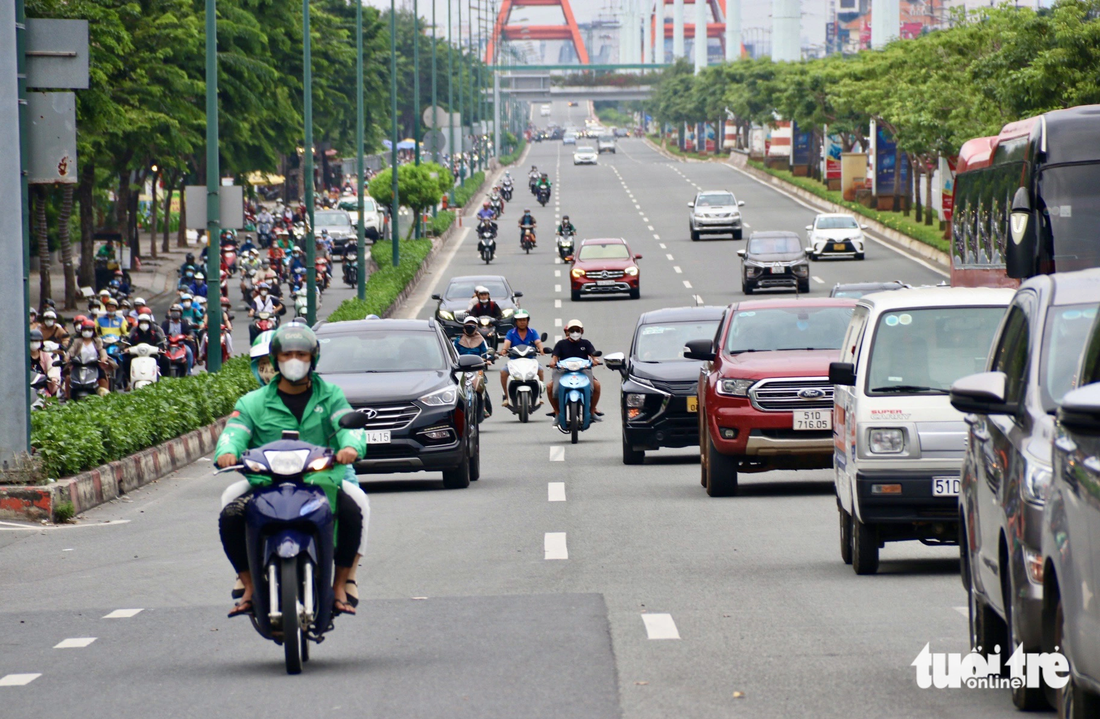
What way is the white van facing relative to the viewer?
toward the camera

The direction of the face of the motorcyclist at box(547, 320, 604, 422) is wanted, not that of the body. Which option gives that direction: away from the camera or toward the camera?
toward the camera

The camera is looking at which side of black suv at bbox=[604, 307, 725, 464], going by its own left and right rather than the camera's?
front

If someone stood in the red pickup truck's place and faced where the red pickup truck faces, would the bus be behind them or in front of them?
behind

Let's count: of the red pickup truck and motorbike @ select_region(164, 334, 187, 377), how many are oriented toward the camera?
2

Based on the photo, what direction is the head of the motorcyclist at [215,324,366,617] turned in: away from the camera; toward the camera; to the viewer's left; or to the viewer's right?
toward the camera

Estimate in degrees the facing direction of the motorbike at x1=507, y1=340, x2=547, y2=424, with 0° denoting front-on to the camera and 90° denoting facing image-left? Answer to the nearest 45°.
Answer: approximately 0°

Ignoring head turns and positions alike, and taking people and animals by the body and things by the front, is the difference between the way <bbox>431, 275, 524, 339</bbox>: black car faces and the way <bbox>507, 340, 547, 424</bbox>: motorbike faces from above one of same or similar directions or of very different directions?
same or similar directions

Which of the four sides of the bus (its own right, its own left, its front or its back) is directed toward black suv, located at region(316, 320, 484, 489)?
right

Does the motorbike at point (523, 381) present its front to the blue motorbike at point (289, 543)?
yes

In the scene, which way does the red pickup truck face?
toward the camera
